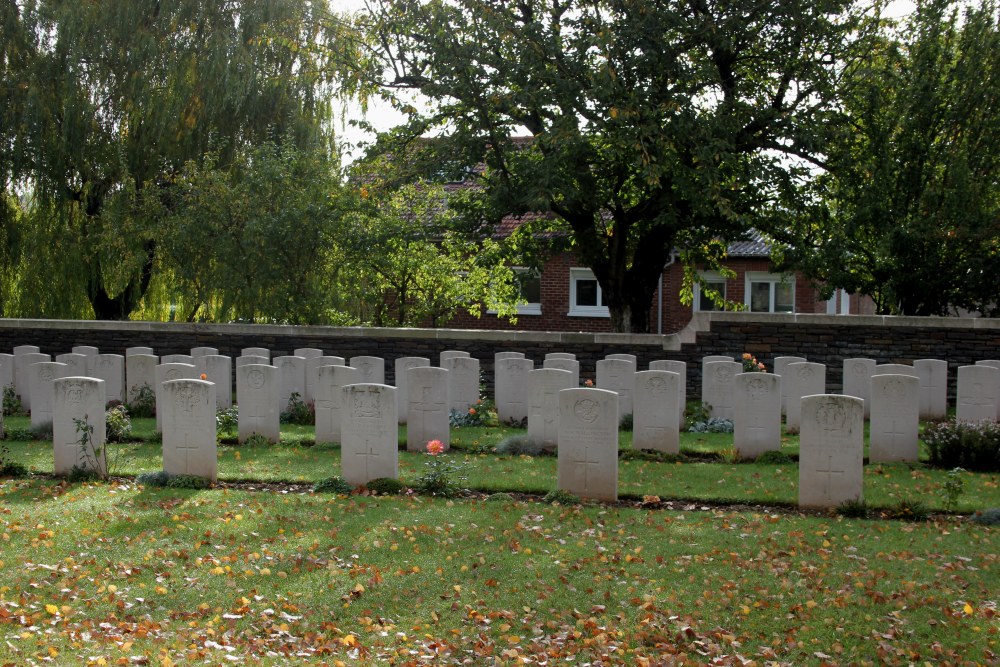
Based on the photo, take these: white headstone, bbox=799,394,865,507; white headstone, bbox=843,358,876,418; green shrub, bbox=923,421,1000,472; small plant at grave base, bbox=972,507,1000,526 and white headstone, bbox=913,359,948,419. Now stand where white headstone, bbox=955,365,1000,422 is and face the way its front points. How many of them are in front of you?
3

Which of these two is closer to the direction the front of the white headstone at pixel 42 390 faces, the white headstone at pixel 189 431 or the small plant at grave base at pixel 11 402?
the white headstone

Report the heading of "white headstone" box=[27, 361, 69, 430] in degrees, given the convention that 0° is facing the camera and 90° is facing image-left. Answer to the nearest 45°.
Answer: approximately 0°

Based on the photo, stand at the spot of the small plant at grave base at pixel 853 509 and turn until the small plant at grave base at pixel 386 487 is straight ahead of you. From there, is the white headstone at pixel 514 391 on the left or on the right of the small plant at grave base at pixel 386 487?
right

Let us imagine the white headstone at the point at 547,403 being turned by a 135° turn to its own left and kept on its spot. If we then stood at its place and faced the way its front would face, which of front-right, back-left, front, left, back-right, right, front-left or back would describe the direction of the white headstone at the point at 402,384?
left

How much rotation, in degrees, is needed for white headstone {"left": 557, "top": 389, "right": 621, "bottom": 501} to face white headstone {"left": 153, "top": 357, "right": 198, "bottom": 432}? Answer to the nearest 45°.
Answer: approximately 135° to its right

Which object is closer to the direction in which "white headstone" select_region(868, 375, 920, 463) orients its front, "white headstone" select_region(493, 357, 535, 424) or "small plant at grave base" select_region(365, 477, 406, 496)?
the small plant at grave base

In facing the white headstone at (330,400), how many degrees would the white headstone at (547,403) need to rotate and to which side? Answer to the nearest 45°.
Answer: approximately 90° to its right

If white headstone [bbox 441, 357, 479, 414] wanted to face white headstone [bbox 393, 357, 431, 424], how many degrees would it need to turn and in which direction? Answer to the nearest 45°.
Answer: approximately 45° to its right
